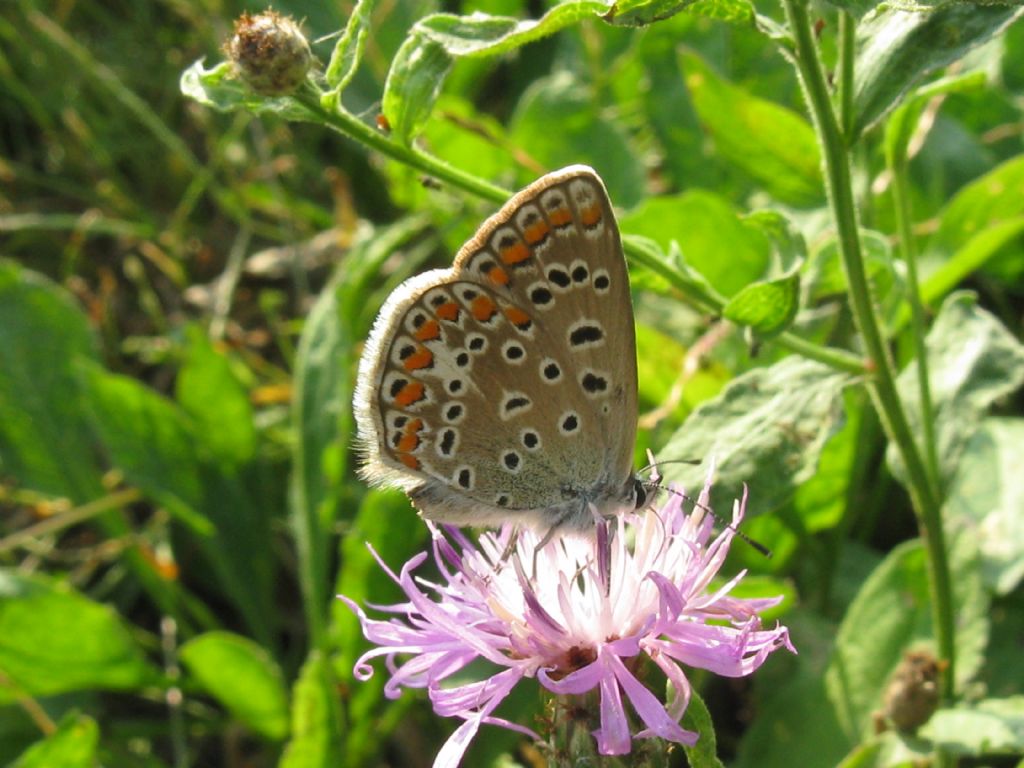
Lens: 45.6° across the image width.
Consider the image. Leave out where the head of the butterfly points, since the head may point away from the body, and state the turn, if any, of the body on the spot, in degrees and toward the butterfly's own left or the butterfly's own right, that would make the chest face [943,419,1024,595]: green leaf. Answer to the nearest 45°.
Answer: approximately 45° to the butterfly's own left

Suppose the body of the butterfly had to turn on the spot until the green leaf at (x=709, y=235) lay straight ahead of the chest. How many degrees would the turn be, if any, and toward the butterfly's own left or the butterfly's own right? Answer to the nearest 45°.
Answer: approximately 45° to the butterfly's own left

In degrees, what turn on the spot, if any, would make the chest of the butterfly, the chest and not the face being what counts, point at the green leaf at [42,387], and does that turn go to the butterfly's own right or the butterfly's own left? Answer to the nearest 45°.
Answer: approximately 135° to the butterfly's own left

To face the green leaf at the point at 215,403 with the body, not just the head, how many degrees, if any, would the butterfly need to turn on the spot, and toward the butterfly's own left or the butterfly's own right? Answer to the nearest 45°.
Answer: approximately 135° to the butterfly's own left

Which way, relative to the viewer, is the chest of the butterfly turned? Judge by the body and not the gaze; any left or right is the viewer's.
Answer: facing to the right of the viewer

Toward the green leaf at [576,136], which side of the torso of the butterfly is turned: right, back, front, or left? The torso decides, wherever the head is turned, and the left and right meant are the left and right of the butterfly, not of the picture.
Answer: left
